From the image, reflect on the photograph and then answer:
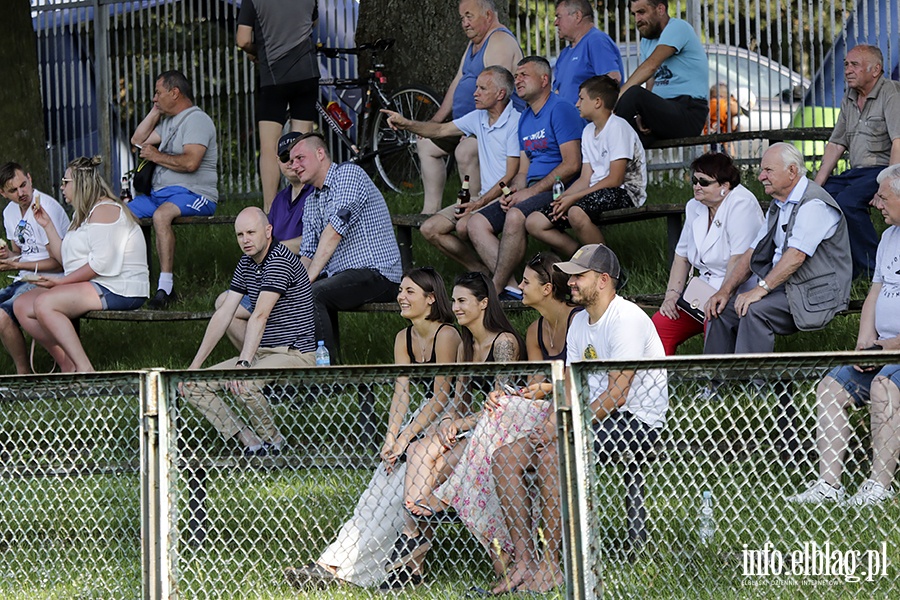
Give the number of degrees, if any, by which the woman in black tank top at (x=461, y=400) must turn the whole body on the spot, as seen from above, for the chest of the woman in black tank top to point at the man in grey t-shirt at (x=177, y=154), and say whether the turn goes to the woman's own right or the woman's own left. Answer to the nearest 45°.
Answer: approximately 135° to the woman's own right

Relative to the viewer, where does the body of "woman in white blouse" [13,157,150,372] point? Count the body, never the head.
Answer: to the viewer's left

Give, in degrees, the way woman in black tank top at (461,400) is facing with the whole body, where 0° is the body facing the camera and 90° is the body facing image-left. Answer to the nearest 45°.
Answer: approximately 45°

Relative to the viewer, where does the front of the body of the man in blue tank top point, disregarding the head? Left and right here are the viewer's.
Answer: facing the viewer and to the left of the viewer

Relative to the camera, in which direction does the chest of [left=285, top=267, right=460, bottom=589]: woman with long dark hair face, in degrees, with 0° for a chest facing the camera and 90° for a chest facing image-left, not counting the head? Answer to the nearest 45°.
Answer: approximately 45°

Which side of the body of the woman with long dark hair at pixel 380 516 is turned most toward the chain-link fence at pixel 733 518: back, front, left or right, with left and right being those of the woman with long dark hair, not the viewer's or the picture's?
left

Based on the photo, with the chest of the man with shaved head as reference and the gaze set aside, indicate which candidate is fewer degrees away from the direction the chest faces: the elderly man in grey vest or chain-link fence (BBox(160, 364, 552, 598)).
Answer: the chain-link fence

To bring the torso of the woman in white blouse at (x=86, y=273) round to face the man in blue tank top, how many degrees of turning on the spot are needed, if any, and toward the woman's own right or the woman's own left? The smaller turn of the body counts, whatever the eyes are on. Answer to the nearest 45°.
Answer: approximately 180°

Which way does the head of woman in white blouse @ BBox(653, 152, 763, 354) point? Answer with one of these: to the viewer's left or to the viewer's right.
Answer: to the viewer's left
